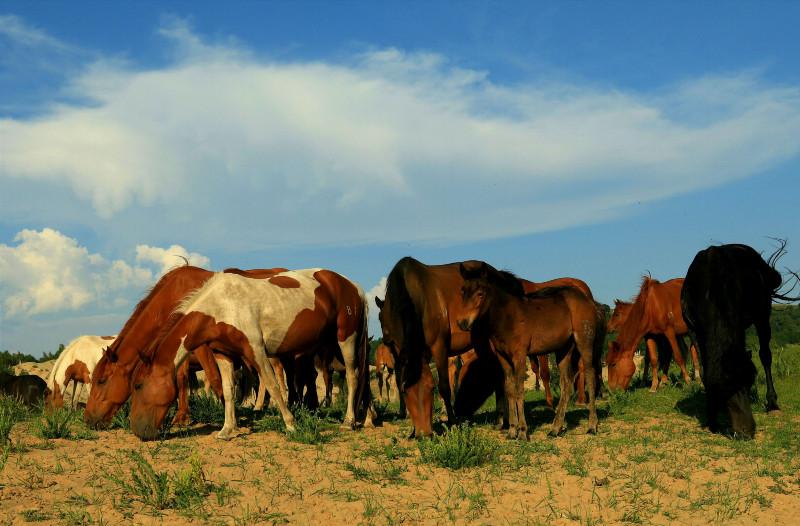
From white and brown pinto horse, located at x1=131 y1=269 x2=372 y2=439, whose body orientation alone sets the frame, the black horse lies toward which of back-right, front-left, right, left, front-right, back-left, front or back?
back

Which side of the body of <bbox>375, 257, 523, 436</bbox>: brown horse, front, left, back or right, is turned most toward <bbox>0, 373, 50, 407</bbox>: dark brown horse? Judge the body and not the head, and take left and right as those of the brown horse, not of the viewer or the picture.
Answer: right

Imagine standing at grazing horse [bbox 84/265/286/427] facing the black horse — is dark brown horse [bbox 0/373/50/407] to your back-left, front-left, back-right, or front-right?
back-left

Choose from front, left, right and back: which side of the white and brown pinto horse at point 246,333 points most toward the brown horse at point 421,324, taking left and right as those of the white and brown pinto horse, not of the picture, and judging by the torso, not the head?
back

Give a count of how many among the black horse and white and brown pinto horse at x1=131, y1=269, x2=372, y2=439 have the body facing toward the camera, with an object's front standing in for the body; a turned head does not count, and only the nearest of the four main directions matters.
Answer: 1

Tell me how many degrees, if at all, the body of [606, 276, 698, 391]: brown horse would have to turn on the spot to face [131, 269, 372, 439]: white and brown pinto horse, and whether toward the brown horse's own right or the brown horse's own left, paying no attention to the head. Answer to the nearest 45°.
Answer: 0° — it already faces it

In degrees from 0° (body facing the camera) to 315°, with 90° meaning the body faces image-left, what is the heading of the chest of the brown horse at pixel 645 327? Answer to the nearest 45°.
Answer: approximately 45°

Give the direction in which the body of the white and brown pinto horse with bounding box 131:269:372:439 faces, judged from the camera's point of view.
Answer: to the viewer's left

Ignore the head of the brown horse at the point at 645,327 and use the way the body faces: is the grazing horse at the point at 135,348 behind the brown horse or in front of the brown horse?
in front

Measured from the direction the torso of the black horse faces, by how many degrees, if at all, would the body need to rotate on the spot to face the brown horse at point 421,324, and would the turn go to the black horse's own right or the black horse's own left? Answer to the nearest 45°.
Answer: approximately 45° to the black horse's own right

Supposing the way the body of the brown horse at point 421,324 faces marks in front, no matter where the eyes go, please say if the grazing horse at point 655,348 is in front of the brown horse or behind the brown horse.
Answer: behind
